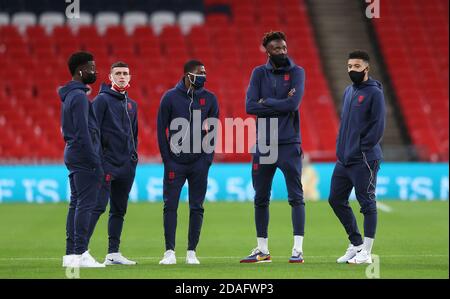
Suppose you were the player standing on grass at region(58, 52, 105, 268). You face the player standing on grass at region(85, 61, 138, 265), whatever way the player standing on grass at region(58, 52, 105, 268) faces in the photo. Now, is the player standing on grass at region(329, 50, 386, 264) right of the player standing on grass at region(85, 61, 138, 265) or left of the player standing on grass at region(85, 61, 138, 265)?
right

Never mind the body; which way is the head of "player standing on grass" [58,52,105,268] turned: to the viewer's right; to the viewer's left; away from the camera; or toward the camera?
to the viewer's right

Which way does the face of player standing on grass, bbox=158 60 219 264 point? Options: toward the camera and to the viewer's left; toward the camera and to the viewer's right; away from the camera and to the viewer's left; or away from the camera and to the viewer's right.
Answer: toward the camera and to the viewer's right

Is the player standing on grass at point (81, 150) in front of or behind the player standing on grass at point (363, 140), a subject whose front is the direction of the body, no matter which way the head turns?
in front

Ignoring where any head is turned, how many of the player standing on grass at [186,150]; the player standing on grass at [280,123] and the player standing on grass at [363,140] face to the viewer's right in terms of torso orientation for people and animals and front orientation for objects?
0

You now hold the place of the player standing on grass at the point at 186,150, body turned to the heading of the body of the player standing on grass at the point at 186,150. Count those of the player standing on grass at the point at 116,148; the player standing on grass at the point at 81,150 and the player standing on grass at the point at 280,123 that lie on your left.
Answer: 1

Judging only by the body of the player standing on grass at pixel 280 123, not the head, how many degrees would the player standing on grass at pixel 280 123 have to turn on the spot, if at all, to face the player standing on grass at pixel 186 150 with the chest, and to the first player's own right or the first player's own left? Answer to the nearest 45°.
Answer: approximately 90° to the first player's own right

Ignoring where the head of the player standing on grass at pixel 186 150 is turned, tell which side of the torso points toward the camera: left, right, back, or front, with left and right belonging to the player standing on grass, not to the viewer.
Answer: front

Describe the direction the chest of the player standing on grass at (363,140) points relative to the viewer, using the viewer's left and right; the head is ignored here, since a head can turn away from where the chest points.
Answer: facing the viewer and to the left of the viewer

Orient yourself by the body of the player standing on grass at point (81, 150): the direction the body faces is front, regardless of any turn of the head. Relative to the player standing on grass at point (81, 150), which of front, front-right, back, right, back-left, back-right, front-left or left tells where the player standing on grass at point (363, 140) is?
front

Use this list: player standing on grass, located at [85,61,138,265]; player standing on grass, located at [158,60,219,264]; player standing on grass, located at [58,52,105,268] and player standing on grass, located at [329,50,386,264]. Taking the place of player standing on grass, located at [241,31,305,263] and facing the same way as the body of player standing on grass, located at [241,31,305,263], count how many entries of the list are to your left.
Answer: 1

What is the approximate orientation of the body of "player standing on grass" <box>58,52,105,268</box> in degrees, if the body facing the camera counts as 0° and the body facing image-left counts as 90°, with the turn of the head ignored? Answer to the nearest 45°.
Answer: approximately 270°

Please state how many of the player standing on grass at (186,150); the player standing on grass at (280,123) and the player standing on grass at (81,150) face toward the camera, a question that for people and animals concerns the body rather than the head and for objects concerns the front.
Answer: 2

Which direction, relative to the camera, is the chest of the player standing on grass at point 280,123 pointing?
toward the camera

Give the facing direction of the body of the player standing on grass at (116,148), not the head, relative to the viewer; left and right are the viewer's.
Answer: facing the viewer and to the right of the viewer
